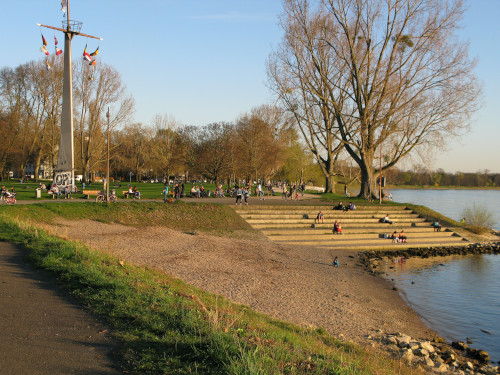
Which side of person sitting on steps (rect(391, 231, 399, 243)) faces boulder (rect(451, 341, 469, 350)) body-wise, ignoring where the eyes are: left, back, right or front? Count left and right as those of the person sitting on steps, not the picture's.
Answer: front

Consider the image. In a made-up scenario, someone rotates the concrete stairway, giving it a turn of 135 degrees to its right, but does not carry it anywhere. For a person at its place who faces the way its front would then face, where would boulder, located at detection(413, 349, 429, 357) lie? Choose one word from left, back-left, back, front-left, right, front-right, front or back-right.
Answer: back-left

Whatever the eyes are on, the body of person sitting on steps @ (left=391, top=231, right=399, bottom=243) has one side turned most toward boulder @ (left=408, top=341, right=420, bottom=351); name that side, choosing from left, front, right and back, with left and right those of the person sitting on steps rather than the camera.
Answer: front

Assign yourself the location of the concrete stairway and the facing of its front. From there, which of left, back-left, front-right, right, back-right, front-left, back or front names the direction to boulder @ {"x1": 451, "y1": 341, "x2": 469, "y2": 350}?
front

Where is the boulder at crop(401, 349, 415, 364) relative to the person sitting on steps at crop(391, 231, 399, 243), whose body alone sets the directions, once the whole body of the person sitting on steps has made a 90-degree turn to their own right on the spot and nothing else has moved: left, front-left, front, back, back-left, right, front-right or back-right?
left

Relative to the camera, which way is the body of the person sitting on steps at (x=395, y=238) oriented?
toward the camera

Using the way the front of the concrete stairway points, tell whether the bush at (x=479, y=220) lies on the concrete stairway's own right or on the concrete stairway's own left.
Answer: on the concrete stairway's own left

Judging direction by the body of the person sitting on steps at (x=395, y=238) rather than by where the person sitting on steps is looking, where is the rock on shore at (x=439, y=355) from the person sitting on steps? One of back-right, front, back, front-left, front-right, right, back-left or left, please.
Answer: front

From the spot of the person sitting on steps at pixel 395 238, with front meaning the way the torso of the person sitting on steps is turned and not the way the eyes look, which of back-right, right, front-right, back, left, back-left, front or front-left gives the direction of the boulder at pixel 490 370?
front

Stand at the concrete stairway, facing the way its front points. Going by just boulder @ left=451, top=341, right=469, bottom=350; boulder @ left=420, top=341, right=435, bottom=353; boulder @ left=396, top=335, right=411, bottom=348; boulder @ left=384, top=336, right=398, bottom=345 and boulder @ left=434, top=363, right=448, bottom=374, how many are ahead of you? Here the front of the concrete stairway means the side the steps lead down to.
5

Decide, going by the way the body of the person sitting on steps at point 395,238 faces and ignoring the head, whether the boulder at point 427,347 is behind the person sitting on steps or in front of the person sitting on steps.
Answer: in front

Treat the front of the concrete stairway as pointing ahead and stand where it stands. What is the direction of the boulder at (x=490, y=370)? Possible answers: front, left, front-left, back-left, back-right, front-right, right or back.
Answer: front

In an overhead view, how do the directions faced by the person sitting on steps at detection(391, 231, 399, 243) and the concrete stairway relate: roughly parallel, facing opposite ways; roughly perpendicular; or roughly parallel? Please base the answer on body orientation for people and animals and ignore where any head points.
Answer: roughly parallel

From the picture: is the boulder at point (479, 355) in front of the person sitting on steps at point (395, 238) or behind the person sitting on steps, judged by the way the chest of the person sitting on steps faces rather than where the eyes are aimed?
in front

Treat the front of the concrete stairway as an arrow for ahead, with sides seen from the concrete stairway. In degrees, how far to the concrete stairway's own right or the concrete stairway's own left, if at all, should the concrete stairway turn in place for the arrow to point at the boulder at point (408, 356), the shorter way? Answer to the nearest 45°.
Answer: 0° — it already faces it
